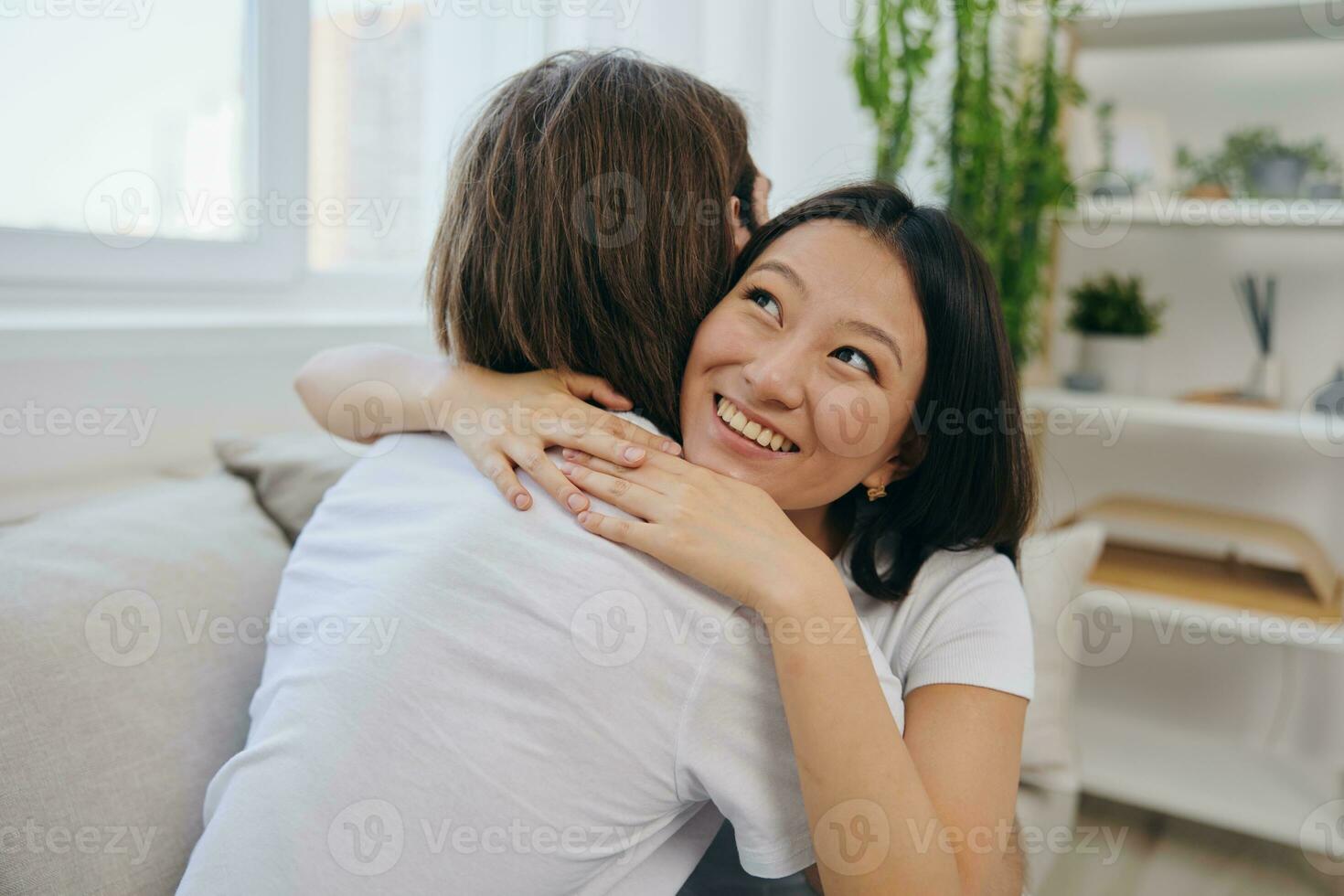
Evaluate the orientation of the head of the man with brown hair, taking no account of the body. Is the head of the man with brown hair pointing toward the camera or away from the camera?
away from the camera

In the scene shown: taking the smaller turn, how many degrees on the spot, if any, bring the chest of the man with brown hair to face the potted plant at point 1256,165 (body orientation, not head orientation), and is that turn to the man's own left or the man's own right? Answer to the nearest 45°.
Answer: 0° — they already face it

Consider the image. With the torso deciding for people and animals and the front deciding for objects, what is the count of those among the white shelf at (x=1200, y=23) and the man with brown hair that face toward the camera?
1

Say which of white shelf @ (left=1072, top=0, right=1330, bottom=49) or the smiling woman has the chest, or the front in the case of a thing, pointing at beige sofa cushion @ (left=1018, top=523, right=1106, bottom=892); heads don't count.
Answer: the white shelf

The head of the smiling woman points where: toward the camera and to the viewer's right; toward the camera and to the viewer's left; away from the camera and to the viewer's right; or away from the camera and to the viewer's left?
toward the camera and to the viewer's left

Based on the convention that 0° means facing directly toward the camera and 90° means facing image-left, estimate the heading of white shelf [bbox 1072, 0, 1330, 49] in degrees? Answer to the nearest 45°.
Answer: approximately 0°

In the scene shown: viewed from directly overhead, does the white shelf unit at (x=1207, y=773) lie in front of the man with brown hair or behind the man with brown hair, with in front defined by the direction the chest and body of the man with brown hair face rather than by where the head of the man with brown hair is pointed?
in front

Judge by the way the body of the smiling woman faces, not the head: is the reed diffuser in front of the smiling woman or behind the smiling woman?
behind

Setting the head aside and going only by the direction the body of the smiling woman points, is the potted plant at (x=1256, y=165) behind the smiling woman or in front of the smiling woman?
behind

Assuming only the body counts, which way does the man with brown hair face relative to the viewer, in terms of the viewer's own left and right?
facing away from the viewer and to the right of the viewer
